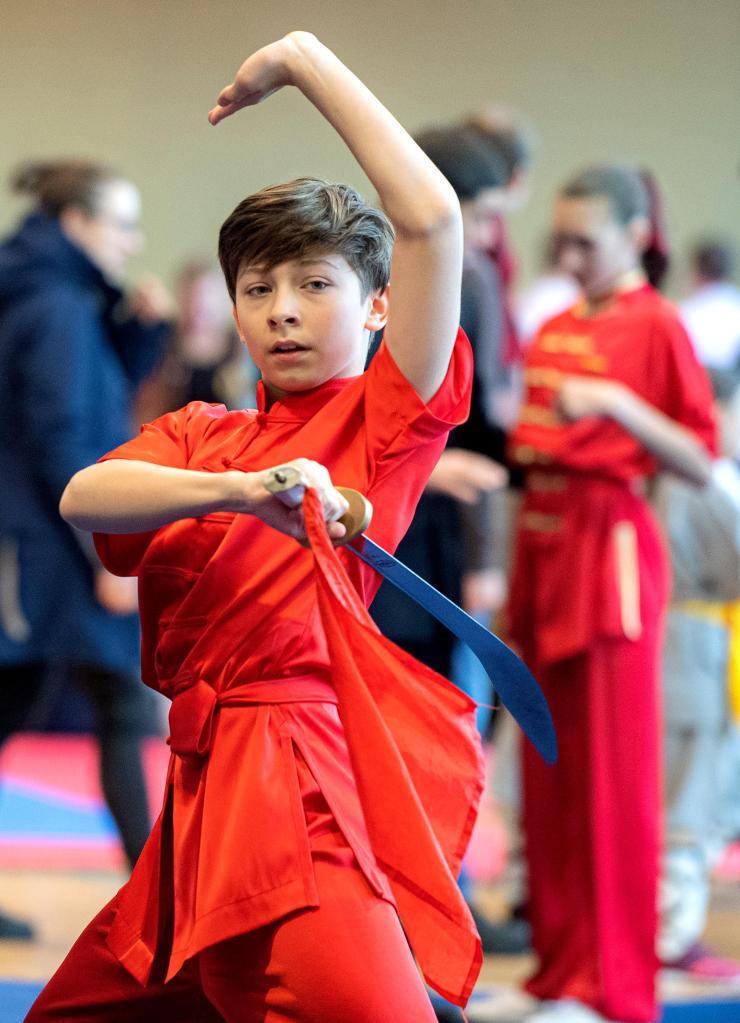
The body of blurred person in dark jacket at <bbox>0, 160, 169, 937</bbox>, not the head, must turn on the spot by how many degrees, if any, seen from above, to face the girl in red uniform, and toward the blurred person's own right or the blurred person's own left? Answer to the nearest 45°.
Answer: approximately 45° to the blurred person's own right

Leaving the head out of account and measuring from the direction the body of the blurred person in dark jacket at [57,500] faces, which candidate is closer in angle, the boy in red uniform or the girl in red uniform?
the girl in red uniform

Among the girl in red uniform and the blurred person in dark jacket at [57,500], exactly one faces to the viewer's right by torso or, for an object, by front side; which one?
the blurred person in dark jacket

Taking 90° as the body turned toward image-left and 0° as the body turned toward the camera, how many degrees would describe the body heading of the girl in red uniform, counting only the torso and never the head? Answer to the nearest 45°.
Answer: approximately 45°

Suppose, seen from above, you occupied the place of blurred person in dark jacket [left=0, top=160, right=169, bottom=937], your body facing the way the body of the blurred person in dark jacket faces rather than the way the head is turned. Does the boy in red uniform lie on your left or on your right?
on your right

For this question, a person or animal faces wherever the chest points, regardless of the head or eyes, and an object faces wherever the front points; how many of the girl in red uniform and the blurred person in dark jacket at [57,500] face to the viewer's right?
1

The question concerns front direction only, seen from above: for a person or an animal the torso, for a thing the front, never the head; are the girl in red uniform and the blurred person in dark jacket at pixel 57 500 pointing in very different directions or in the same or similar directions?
very different directions

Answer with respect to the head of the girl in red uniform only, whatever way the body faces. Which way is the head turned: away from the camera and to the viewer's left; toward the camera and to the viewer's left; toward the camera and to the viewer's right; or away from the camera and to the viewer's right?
toward the camera and to the viewer's left

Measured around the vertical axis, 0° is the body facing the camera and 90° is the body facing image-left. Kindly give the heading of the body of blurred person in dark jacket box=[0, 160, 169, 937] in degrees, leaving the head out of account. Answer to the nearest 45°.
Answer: approximately 270°

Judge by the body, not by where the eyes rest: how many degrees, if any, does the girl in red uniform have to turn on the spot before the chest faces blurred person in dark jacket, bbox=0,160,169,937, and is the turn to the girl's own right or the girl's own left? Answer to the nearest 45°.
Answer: approximately 45° to the girl's own right

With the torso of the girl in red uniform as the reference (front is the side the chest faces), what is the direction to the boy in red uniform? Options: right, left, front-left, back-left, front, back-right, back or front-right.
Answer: front-left
